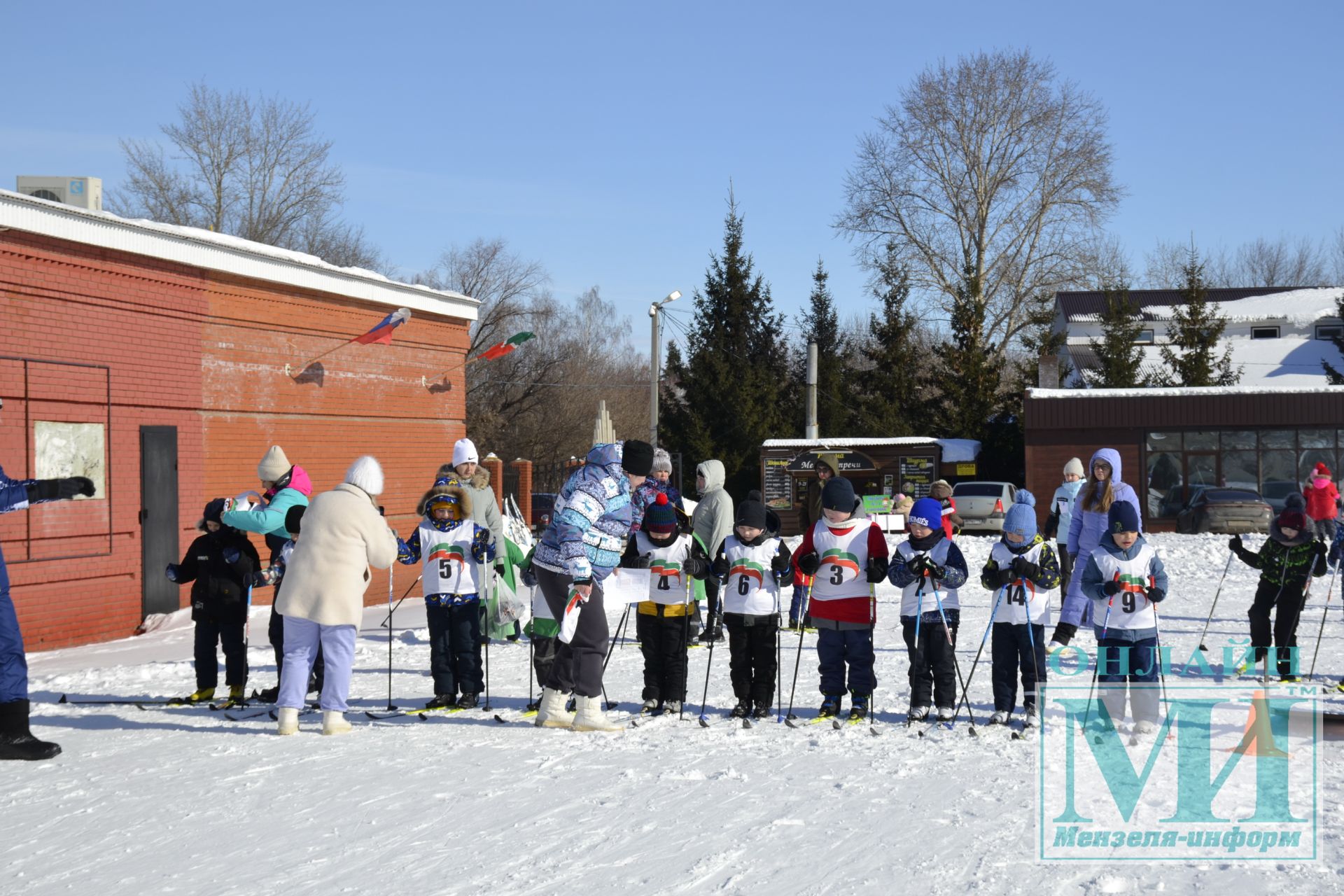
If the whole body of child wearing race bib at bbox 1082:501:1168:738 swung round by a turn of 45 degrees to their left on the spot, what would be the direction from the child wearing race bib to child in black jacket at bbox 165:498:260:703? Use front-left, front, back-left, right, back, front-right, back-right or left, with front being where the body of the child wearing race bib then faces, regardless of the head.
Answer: back-right

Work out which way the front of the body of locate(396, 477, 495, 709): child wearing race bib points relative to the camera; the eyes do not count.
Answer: toward the camera

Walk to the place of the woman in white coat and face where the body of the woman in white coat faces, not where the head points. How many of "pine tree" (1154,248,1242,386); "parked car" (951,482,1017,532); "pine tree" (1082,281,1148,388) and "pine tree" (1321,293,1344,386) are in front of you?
4

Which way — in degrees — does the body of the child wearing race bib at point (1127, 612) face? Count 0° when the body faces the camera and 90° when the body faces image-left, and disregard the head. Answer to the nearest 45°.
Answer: approximately 0°

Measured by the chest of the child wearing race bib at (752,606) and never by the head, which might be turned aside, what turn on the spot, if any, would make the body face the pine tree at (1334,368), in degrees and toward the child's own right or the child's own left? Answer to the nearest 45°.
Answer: approximately 135° to the child's own left

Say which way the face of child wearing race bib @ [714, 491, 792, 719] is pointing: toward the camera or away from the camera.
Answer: toward the camera

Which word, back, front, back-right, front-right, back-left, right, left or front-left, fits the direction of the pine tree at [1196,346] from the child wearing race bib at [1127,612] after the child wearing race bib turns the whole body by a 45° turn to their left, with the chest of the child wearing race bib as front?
back-left

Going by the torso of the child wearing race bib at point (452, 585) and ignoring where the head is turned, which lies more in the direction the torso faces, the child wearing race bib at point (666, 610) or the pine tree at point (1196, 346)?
the child wearing race bib

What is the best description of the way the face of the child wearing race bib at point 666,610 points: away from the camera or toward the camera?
toward the camera

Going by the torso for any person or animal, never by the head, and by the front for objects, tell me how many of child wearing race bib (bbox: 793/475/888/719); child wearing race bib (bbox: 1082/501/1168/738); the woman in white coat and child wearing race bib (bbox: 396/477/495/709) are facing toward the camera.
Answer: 3

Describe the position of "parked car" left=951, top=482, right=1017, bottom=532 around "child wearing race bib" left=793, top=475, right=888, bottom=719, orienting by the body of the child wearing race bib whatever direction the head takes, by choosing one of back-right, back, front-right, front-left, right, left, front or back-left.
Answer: back

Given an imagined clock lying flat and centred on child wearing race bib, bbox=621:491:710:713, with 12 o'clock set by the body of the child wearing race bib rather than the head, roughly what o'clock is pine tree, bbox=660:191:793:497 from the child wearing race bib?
The pine tree is roughly at 6 o'clock from the child wearing race bib.

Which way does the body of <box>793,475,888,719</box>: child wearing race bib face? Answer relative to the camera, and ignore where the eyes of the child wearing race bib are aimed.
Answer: toward the camera

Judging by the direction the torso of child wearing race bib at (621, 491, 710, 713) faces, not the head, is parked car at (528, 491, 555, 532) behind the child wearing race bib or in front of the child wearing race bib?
behind
